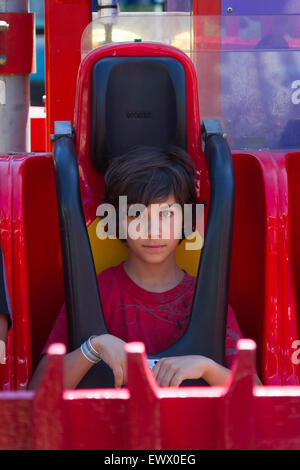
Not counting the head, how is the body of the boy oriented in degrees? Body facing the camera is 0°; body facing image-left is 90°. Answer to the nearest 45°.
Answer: approximately 0°

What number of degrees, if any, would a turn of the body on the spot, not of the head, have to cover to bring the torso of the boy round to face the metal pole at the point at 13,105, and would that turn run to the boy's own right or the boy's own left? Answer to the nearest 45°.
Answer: approximately 180°
